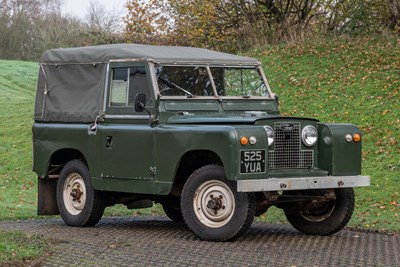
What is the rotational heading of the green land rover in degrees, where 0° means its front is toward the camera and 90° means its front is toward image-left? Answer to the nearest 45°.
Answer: approximately 315°
